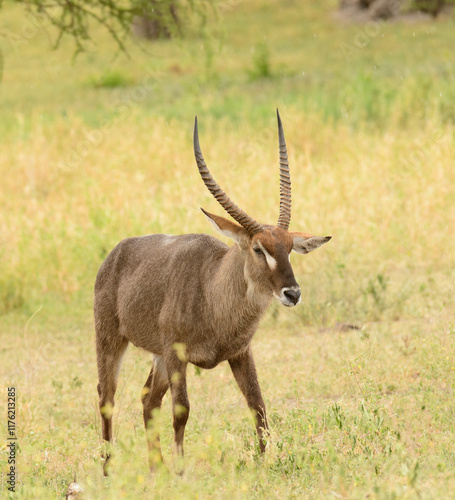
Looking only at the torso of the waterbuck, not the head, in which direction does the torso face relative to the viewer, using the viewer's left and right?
facing the viewer and to the right of the viewer
